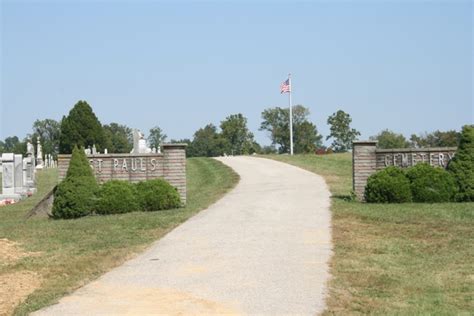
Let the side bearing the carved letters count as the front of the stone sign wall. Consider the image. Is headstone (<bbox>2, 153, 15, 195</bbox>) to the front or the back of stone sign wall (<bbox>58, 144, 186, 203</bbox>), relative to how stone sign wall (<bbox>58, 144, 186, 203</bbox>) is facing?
to the back

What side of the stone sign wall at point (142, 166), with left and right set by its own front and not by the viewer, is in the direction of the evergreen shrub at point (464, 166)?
left

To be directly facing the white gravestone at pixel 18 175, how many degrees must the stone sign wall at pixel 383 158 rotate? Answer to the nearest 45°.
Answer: approximately 90° to its right

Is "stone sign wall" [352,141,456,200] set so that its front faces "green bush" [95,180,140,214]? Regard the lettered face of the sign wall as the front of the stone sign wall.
no

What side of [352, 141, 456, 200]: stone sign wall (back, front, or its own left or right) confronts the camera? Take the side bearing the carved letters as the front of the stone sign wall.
front

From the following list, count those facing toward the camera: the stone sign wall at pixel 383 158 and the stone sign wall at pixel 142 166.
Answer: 2

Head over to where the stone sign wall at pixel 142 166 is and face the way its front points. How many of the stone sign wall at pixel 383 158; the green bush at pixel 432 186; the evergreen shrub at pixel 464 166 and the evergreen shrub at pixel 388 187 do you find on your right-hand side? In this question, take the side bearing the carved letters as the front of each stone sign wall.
0

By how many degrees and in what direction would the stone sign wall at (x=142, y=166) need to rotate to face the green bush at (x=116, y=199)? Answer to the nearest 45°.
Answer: approximately 45° to its right

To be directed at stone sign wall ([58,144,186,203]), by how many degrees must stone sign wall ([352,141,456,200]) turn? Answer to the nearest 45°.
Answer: approximately 90° to its right

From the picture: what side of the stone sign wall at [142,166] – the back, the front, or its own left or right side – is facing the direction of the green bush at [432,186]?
left

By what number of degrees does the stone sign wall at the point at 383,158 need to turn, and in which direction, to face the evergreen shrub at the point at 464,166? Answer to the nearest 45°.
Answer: approximately 90° to its left

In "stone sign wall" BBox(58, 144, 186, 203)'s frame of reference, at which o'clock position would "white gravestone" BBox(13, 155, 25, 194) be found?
The white gravestone is roughly at 5 o'clock from the stone sign wall.

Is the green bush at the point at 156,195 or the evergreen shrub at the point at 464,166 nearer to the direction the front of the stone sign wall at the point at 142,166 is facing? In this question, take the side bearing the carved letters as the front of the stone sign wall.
the green bush

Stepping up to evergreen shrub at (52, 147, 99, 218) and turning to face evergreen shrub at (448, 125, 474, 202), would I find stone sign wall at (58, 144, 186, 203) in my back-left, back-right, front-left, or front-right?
front-left

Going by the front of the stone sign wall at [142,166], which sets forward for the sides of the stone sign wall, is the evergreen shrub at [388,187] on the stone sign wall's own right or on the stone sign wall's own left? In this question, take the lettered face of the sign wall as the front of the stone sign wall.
on the stone sign wall's own left
